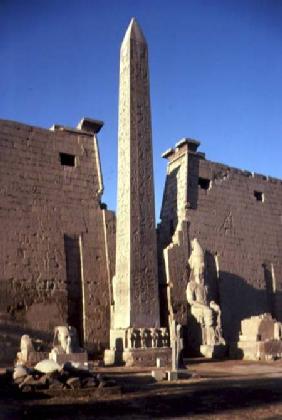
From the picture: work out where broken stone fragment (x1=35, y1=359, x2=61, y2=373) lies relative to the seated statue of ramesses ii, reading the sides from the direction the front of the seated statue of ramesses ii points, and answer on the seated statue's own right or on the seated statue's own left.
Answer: on the seated statue's own right

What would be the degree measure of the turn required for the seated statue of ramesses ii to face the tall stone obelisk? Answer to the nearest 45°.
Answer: approximately 90° to its right

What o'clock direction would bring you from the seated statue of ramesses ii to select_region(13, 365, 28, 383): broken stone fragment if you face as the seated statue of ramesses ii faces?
The broken stone fragment is roughly at 2 o'clock from the seated statue of ramesses ii.

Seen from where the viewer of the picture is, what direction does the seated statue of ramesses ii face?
facing the viewer and to the right of the viewer

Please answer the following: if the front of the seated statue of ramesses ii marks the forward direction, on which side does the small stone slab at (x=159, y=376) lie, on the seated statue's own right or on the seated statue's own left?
on the seated statue's own right
